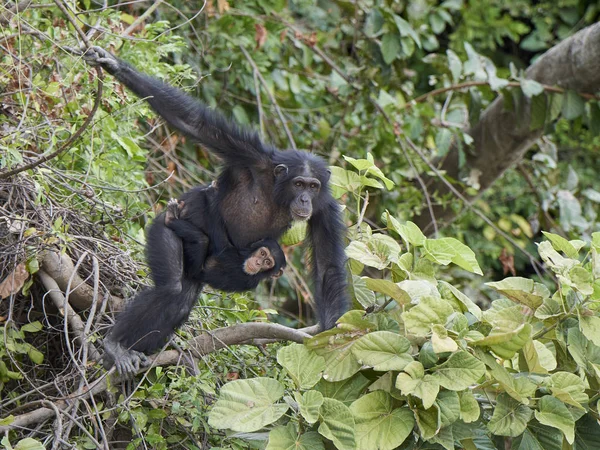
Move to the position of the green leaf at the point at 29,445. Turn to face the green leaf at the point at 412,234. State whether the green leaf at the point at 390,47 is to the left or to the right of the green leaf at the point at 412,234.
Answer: left

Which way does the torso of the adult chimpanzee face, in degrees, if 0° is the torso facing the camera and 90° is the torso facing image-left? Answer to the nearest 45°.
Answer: approximately 315°

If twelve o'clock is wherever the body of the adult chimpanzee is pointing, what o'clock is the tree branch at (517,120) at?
The tree branch is roughly at 9 o'clock from the adult chimpanzee.

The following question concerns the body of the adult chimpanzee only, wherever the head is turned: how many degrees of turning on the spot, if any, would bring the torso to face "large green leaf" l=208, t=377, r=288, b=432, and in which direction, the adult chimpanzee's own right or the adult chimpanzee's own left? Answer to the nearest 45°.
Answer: approximately 45° to the adult chimpanzee's own right

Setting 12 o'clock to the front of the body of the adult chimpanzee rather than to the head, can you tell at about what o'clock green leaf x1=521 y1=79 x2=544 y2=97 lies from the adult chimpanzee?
The green leaf is roughly at 9 o'clock from the adult chimpanzee.

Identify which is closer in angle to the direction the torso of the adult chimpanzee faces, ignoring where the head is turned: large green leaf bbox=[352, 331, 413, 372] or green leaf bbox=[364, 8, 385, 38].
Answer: the large green leaf

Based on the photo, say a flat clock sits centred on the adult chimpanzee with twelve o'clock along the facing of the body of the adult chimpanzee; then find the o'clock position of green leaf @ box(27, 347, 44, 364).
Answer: The green leaf is roughly at 5 o'clock from the adult chimpanzee.

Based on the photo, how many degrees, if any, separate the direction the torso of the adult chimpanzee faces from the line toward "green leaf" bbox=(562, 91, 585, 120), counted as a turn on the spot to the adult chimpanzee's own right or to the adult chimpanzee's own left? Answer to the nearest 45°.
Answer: approximately 90° to the adult chimpanzee's own left

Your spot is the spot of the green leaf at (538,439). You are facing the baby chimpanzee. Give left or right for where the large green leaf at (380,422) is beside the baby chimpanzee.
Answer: left

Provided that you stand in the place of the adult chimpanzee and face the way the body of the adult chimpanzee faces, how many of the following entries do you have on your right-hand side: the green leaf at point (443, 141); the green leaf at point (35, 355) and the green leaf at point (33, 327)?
2

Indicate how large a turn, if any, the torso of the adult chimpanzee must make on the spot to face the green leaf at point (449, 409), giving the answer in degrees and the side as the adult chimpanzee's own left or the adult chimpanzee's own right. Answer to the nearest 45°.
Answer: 0° — it already faces it
